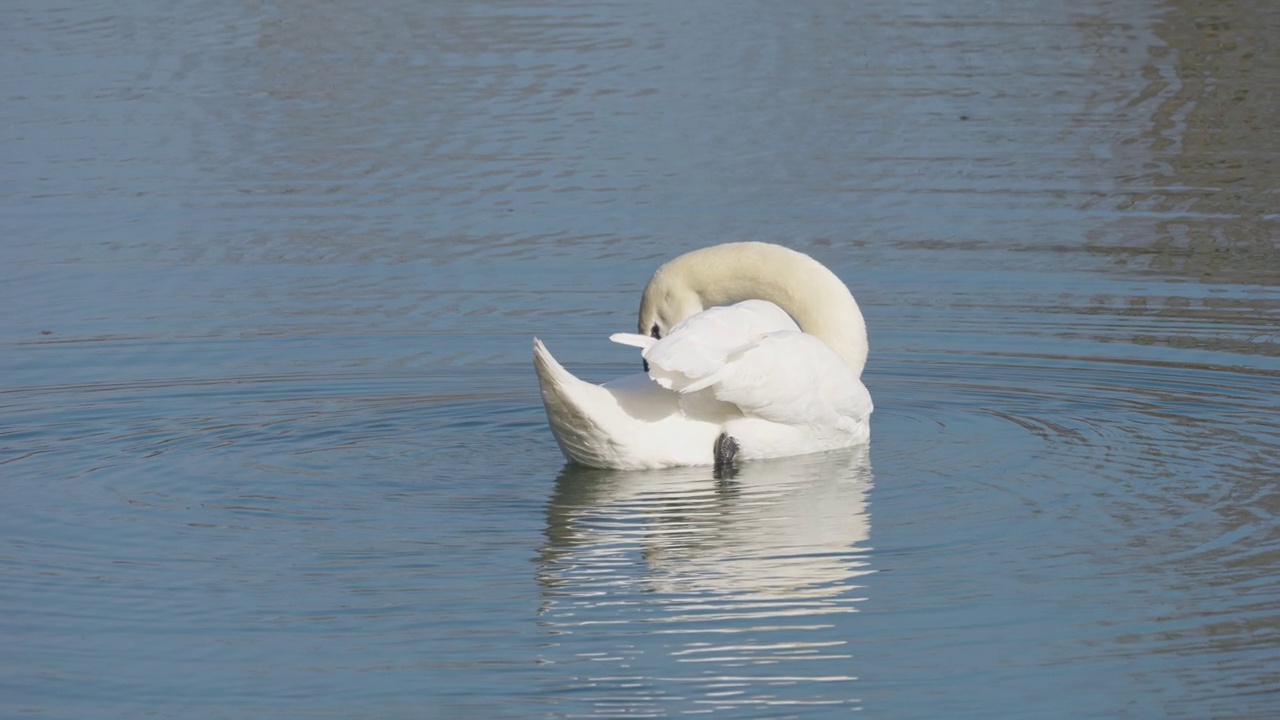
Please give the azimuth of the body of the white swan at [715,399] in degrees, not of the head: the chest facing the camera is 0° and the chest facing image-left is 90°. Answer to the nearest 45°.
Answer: approximately 270°
